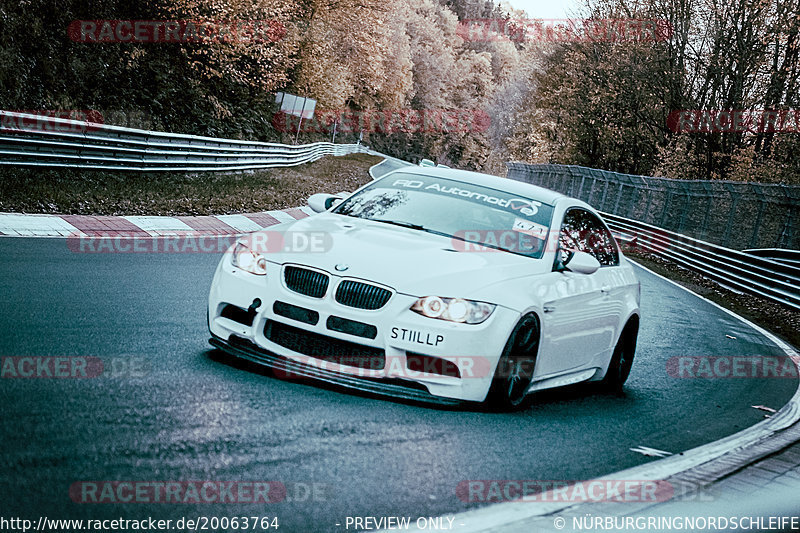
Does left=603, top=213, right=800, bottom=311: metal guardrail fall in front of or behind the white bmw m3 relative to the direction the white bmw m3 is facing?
behind

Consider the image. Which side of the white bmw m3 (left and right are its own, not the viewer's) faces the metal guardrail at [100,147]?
right

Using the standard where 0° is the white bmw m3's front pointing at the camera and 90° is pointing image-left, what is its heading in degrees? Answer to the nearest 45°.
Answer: approximately 45°
